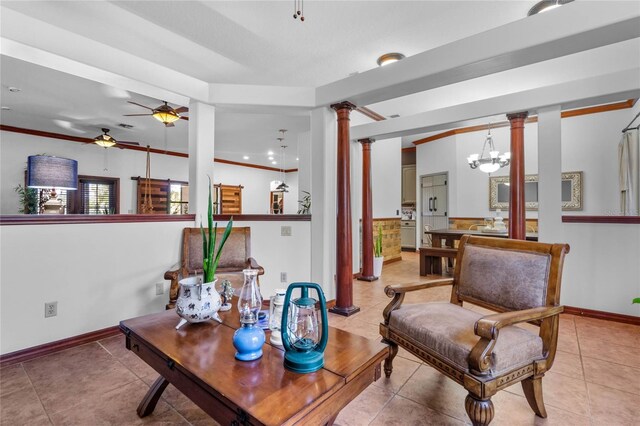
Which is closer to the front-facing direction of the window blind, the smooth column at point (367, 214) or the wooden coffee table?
the wooden coffee table

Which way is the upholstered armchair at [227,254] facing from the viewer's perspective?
toward the camera

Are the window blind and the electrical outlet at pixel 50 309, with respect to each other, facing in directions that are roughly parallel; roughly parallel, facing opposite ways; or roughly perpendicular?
roughly parallel

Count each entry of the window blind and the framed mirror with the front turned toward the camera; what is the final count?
2

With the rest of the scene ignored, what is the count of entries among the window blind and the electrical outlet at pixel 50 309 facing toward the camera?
2

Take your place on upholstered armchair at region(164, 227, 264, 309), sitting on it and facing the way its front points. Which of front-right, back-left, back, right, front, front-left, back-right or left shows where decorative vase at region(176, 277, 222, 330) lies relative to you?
front

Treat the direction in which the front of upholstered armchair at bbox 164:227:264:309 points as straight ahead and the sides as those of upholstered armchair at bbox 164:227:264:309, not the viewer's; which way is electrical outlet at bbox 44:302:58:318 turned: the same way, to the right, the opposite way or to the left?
the same way

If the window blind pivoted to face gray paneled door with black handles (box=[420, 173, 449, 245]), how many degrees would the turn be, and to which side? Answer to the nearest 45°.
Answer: approximately 45° to its left

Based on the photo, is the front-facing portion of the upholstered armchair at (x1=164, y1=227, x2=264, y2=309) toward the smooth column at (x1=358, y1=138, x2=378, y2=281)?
no

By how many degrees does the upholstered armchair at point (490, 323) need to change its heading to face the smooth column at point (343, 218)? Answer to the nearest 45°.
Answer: approximately 90° to its right

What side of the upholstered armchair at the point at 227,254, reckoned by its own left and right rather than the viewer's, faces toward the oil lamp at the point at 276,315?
front

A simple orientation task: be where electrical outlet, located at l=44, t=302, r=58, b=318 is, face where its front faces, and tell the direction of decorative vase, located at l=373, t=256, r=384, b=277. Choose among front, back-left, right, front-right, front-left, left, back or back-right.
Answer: left

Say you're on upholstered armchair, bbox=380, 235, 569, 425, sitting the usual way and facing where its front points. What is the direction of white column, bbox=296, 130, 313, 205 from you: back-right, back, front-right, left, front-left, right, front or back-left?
right

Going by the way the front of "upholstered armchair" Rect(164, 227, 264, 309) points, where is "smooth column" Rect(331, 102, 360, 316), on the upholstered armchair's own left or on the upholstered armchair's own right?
on the upholstered armchair's own left

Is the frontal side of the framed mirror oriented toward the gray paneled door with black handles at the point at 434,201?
no

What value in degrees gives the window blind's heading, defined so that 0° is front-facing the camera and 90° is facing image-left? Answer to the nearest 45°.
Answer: approximately 0°

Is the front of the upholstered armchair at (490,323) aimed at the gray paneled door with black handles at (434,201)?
no

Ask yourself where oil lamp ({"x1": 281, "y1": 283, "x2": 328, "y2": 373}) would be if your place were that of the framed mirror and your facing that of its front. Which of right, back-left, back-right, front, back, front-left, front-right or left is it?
front

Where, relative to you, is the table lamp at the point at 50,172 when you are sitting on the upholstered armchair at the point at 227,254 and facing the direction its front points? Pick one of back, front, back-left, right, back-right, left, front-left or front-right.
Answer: right

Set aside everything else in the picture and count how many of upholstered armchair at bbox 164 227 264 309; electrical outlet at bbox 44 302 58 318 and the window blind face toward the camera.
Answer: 3

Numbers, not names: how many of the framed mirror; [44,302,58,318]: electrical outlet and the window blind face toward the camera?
3

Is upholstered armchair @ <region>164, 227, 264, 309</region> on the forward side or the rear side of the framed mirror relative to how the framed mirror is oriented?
on the forward side
